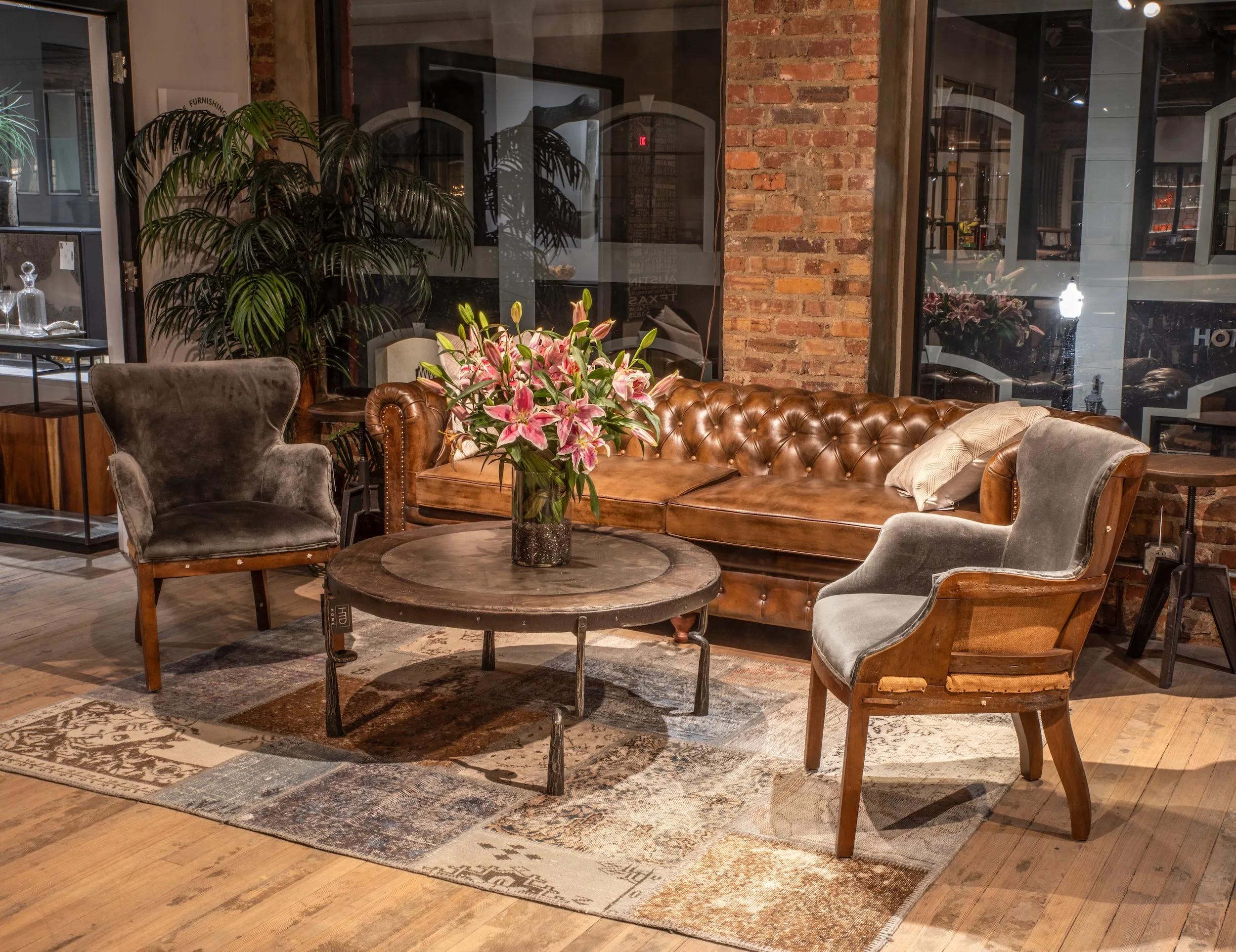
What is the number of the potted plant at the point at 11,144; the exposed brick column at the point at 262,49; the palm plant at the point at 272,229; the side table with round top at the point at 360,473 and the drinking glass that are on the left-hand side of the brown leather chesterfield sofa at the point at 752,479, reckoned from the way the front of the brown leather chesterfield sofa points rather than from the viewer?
0

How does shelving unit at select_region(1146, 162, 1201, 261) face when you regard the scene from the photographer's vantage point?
facing the viewer

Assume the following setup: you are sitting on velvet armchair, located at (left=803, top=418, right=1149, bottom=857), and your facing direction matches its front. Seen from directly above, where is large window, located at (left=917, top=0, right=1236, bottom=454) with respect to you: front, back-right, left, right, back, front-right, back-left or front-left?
right

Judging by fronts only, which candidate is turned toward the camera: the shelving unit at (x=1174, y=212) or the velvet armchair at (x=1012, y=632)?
the shelving unit

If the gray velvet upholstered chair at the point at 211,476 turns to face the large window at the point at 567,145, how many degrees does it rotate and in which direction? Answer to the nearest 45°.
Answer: approximately 90° to its left

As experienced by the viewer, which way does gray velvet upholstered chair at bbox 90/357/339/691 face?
facing the viewer and to the right of the viewer

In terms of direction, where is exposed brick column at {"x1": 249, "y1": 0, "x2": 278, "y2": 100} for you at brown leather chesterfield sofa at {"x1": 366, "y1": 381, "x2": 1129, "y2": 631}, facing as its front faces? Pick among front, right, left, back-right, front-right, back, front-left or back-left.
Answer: right

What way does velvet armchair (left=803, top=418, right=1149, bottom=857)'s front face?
to the viewer's left

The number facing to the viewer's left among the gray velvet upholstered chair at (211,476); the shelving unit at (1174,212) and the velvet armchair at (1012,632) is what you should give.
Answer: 1

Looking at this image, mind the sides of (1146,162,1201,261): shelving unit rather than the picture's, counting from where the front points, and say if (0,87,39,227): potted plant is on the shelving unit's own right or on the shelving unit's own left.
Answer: on the shelving unit's own right

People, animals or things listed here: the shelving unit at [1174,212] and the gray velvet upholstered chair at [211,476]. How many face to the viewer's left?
0

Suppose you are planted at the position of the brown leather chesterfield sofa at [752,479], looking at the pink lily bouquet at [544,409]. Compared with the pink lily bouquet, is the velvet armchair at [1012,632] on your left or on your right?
left

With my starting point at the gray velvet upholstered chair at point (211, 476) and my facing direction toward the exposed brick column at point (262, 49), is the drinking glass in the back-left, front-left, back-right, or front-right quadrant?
front-left

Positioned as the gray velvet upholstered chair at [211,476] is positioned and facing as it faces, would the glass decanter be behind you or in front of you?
behind

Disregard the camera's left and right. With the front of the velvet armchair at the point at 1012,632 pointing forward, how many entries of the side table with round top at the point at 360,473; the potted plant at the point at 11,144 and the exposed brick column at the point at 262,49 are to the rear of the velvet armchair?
0

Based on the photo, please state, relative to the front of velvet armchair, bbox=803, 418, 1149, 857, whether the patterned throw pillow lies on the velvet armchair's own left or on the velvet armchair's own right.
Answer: on the velvet armchair's own right
